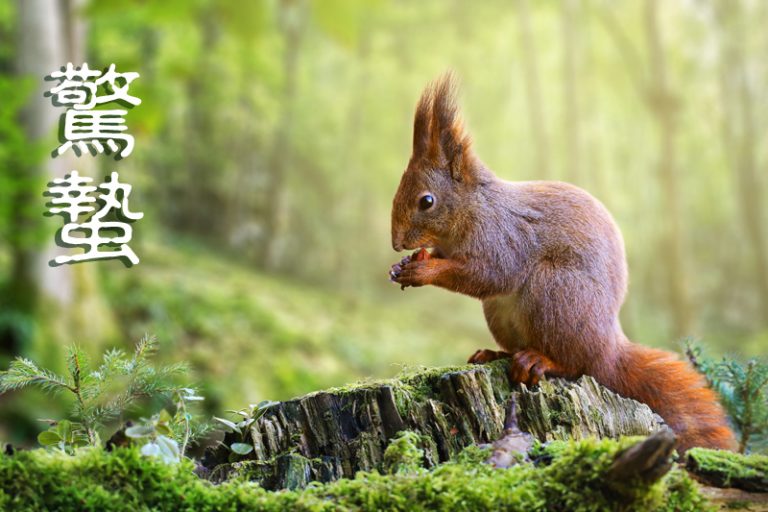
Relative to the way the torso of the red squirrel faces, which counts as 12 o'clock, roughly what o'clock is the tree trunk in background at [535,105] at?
The tree trunk in background is roughly at 3 o'clock from the red squirrel.

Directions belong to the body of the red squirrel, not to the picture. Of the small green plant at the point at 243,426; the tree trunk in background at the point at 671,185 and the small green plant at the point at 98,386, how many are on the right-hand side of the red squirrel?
1

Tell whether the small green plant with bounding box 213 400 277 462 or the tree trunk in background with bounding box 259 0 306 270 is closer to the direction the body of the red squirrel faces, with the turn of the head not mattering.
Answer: the small green plant

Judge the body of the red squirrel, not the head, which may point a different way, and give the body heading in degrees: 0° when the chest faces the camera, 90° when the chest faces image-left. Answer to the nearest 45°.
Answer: approximately 90°

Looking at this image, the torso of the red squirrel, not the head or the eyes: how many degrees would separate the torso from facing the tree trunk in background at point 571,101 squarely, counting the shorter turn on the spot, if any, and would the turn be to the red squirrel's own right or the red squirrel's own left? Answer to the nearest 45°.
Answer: approximately 90° to the red squirrel's own right

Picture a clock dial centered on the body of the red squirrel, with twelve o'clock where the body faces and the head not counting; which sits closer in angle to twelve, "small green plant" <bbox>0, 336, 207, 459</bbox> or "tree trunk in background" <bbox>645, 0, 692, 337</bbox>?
the small green plant

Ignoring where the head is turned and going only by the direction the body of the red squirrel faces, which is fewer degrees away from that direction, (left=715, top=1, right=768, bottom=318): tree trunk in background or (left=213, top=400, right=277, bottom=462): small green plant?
the small green plant

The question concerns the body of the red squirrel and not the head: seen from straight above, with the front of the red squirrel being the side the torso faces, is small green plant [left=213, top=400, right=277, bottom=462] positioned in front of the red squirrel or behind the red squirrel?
in front

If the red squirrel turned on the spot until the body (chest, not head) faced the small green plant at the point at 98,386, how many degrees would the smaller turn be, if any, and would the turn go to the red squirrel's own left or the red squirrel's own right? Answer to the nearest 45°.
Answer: approximately 45° to the red squirrel's own left

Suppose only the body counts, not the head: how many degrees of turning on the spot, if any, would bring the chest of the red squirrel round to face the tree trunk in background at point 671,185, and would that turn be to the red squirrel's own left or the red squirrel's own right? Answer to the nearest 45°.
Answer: approximately 90° to the red squirrel's own right

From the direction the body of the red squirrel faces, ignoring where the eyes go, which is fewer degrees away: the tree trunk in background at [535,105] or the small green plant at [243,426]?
the small green plant

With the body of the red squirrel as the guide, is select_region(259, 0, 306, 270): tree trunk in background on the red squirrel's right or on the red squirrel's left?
on the red squirrel's right
